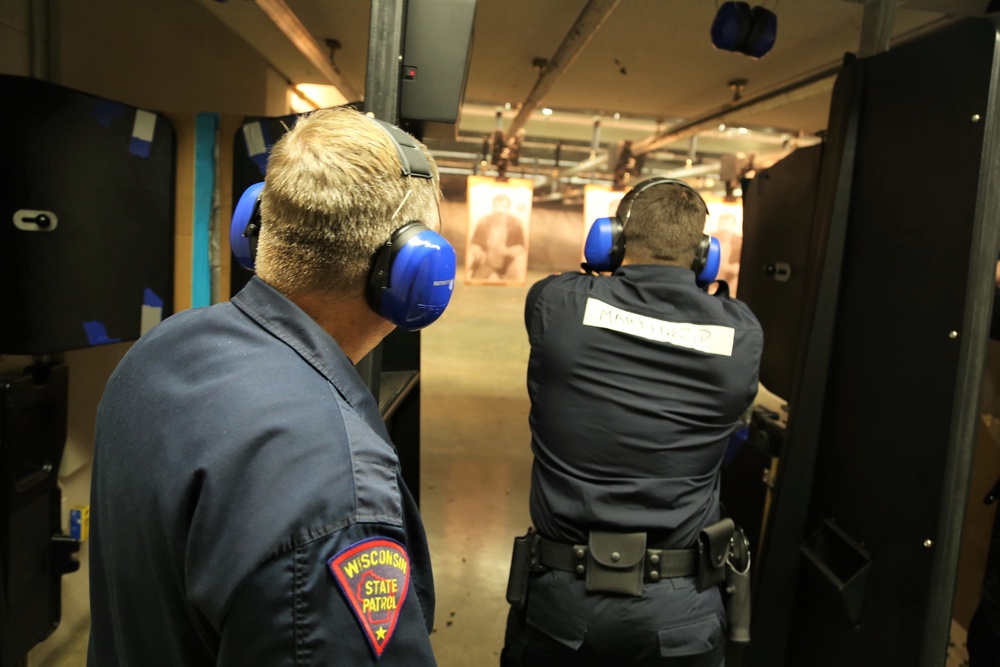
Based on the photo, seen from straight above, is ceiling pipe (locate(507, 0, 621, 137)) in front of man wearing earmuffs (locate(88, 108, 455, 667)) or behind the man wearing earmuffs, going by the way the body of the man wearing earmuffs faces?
in front

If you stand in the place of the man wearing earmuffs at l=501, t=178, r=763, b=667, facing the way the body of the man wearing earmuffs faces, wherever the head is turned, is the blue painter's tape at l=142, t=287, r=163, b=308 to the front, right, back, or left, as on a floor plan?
left

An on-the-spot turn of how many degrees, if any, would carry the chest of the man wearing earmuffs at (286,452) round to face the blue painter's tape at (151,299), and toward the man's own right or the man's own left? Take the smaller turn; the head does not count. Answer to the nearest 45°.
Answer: approximately 45° to the man's own left

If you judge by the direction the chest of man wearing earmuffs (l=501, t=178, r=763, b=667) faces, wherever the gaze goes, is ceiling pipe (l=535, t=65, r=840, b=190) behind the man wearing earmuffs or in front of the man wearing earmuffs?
in front

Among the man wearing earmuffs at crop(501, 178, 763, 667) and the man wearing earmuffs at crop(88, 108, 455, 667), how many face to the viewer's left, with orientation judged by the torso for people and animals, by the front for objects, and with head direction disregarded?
0

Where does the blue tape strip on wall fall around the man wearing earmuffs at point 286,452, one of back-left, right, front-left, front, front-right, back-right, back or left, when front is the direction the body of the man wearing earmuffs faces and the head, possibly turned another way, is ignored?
front-left

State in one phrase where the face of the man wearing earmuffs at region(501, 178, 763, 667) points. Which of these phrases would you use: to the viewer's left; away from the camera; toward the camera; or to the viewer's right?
away from the camera

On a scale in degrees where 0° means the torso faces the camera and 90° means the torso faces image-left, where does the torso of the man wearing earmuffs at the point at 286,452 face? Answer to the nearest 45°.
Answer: approximately 225°

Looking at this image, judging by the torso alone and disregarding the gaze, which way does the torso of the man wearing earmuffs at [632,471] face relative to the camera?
away from the camera

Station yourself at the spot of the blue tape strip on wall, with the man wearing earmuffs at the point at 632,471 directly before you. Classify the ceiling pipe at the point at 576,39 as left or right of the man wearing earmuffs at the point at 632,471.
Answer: left

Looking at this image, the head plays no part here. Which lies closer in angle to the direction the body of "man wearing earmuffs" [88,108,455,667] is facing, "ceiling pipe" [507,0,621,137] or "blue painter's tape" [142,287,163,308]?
the ceiling pipe

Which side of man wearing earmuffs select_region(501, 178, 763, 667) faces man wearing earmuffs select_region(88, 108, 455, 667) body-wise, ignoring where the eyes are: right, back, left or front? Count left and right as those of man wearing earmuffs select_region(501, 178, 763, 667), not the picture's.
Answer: back
